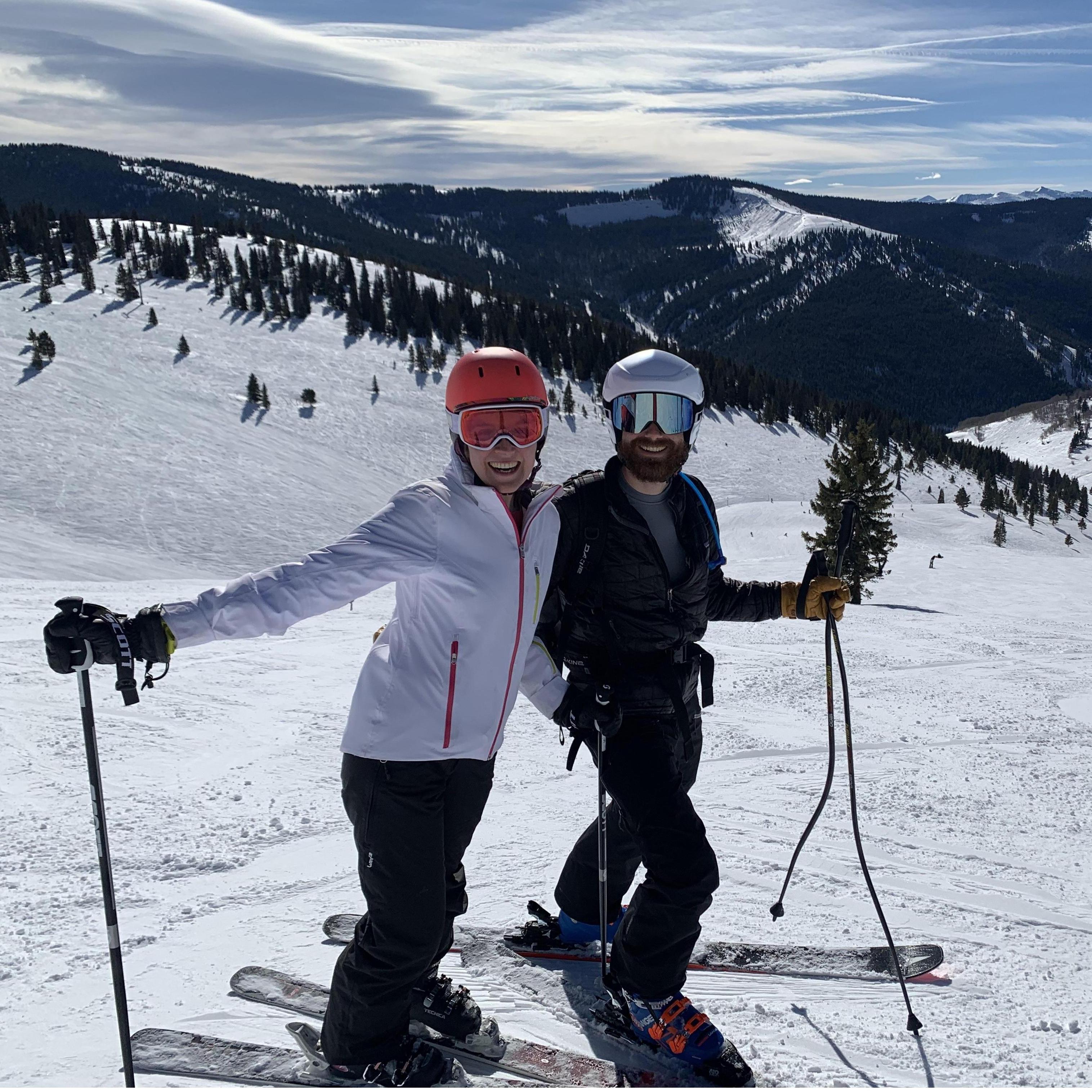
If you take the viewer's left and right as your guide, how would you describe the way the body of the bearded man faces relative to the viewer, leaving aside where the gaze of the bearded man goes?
facing the viewer and to the right of the viewer

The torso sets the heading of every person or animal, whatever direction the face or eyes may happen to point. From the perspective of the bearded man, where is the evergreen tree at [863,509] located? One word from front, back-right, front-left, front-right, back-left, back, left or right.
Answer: back-left

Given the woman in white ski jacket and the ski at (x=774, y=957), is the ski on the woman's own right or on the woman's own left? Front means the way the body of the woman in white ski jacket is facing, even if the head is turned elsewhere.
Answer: on the woman's own left

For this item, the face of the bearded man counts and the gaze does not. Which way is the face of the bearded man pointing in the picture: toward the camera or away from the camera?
toward the camera

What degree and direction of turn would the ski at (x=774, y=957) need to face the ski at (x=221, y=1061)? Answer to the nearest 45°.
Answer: approximately 135° to its right

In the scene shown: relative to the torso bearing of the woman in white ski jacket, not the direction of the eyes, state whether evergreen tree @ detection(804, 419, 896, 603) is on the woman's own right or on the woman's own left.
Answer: on the woman's own left

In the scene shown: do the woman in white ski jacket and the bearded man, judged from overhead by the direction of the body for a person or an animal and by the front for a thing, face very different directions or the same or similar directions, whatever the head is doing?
same or similar directions

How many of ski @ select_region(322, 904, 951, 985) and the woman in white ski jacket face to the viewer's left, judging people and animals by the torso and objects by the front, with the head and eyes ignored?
0

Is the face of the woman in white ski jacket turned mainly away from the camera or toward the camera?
toward the camera

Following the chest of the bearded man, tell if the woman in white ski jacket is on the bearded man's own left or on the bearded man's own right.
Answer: on the bearded man's own right

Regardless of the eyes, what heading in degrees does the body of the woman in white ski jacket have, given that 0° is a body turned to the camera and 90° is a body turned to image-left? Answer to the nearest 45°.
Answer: approximately 315°

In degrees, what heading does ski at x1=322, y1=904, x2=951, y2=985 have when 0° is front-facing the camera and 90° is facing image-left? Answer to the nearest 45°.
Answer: approximately 270°

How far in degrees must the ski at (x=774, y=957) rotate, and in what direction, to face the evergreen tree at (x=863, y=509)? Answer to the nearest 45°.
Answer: approximately 90° to its left

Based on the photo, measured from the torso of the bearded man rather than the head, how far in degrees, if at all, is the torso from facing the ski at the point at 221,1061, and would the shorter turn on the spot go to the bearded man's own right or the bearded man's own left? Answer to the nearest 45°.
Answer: approximately 90° to the bearded man's own right

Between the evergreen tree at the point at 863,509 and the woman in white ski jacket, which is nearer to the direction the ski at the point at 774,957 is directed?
the evergreen tree
